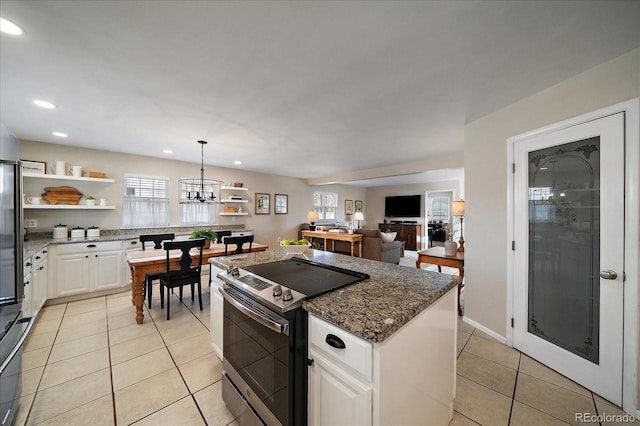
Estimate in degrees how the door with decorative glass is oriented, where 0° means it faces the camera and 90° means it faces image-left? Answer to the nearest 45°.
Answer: approximately 45°

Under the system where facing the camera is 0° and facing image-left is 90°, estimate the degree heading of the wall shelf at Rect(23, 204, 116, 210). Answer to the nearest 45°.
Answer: approximately 0°

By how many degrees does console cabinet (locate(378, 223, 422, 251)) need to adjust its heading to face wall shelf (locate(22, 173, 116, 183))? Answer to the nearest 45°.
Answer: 0° — it already faces it

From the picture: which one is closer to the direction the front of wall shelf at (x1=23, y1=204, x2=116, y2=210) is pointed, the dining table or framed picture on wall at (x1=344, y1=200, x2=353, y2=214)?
the dining table

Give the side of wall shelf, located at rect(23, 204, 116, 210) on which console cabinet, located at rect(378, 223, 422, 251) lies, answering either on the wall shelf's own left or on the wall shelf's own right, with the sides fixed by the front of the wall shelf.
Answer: on the wall shelf's own left

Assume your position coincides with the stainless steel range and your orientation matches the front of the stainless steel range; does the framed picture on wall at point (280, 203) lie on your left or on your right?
on your right

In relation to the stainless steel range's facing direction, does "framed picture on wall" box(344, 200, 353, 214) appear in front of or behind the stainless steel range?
behind
